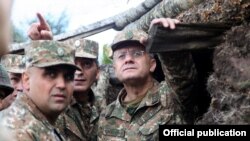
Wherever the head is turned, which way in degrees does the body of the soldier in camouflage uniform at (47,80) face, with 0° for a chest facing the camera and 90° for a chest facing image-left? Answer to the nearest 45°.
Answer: approximately 315°

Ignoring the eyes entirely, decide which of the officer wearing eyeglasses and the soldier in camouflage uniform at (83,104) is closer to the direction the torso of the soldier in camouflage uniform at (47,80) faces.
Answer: the officer wearing eyeglasses

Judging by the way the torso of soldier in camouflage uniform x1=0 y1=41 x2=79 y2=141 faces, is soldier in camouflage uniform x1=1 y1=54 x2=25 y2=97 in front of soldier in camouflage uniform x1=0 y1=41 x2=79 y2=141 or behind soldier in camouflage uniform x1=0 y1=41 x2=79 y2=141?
behind

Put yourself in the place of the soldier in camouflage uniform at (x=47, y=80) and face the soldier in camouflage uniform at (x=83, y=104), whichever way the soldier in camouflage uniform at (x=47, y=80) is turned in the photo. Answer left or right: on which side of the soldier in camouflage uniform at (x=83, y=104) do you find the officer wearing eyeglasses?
right
